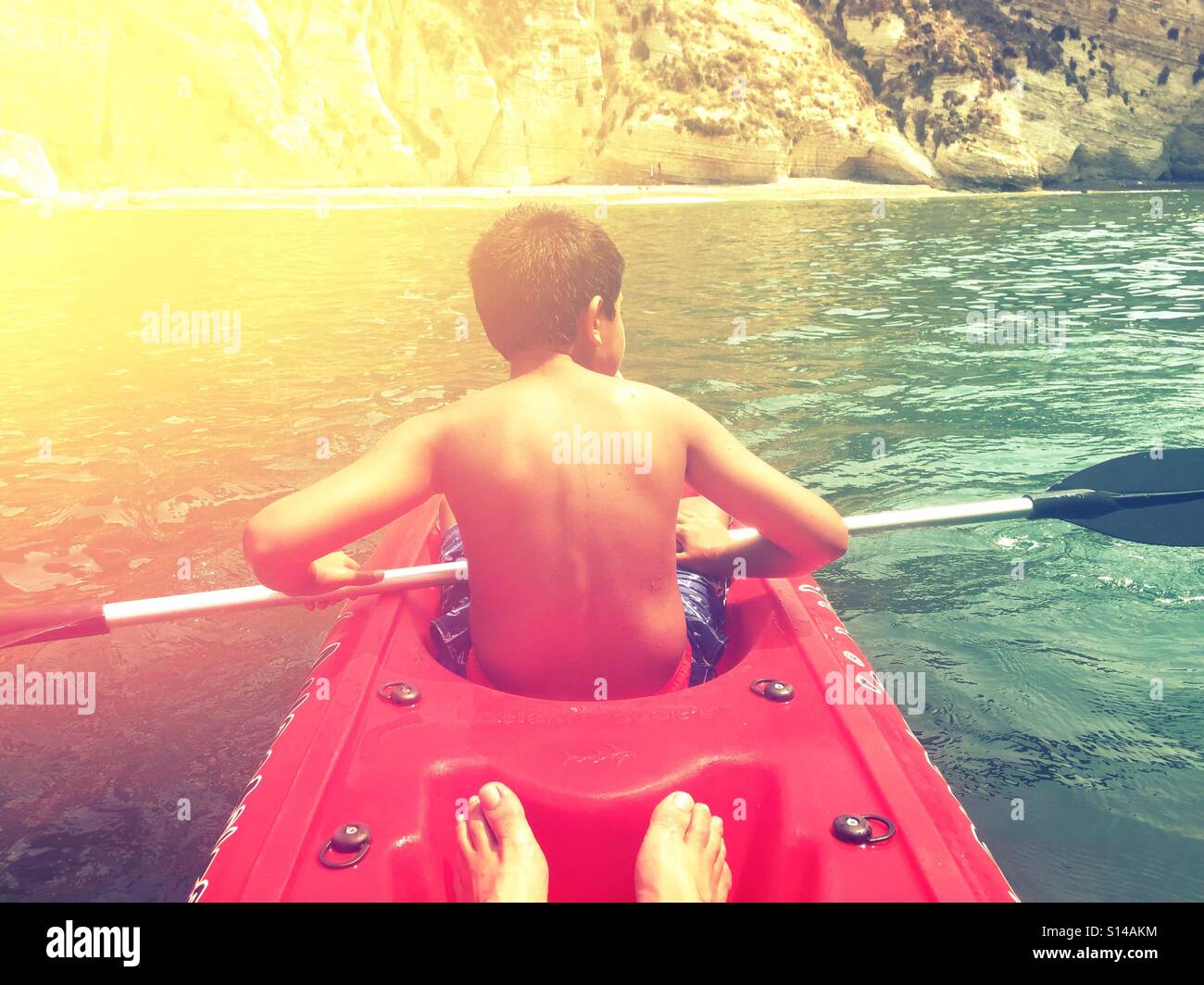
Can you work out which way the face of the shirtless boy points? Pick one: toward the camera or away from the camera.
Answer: away from the camera

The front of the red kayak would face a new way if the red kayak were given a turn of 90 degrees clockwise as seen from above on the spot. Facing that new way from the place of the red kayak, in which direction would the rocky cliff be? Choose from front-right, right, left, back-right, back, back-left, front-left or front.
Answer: left

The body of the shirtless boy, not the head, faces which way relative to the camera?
away from the camera

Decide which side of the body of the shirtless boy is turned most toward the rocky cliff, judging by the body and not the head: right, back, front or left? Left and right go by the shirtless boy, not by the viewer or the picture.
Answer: front

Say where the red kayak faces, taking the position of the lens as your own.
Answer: facing away from the viewer
